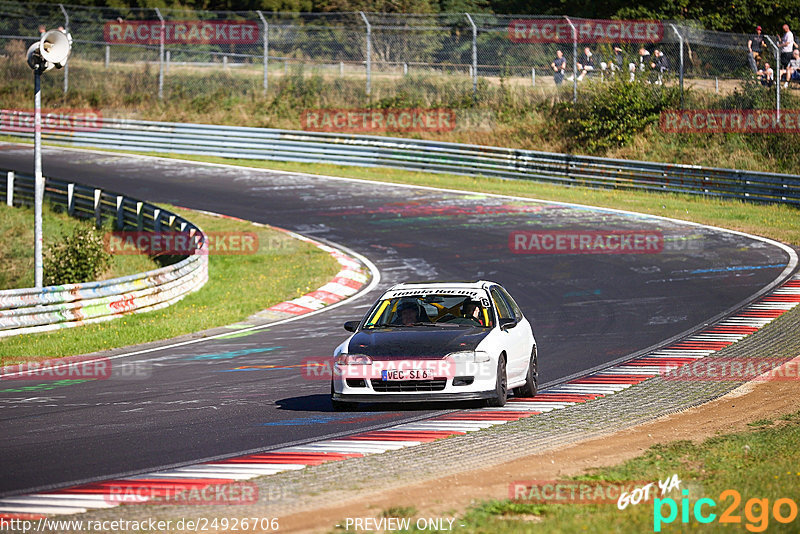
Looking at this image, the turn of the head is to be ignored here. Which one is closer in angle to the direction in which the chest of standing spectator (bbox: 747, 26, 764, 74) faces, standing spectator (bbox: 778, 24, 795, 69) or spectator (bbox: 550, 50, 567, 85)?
the standing spectator

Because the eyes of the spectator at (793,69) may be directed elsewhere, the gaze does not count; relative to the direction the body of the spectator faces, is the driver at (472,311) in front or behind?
in front

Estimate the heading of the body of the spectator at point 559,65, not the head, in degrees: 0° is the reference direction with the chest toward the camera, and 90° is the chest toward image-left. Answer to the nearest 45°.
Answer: approximately 0°

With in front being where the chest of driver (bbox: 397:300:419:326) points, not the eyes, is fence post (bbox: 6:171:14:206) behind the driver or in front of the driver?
behind

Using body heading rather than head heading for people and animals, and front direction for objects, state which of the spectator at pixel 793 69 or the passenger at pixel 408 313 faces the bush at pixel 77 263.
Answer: the spectator

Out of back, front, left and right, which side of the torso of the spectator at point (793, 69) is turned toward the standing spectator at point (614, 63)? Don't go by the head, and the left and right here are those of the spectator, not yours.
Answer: right
